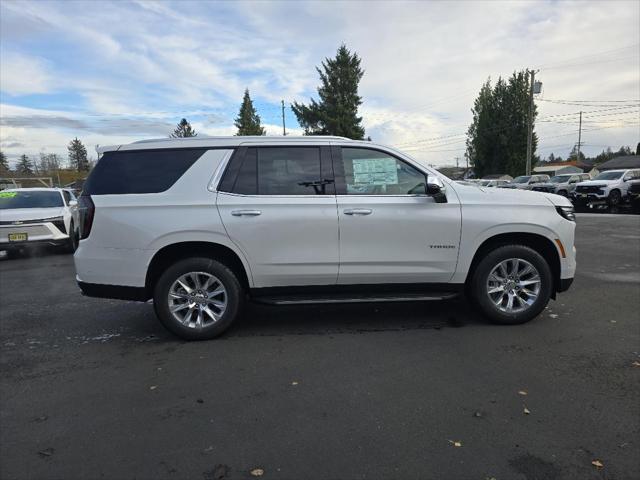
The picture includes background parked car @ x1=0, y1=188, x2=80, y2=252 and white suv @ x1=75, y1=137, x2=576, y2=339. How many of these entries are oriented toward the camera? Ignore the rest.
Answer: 1

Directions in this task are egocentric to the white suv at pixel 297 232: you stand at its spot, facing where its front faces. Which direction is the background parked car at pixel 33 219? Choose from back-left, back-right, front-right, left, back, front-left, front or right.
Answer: back-left

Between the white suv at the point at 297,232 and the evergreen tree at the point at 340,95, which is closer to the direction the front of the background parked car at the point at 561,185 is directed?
the white suv

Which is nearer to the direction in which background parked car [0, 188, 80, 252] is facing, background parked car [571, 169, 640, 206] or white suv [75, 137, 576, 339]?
the white suv

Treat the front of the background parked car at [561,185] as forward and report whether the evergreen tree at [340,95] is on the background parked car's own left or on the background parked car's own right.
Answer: on the background parked car's own right

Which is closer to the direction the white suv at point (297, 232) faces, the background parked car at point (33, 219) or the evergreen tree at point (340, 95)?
the evergreen tree

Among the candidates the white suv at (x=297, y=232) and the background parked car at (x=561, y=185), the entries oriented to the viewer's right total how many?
1

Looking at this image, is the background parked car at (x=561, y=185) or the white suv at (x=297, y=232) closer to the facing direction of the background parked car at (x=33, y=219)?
the white suv

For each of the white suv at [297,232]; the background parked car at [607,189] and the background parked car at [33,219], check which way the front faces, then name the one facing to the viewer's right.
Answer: the white suv

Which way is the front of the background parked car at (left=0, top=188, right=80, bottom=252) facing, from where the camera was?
facing the viewer

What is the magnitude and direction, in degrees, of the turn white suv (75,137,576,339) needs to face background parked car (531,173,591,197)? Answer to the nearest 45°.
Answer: approximately 45° to its left

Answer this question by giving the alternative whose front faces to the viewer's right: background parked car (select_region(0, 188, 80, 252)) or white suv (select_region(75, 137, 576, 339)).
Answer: the white suv

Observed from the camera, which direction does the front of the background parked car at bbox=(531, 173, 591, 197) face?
facing the viewer and to the left of the viewer

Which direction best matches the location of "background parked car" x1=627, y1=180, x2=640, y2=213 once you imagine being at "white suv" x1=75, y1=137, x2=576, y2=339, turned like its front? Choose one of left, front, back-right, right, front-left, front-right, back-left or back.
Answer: front-left

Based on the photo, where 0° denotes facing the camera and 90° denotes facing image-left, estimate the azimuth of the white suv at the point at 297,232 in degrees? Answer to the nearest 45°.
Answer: approximately 270°
